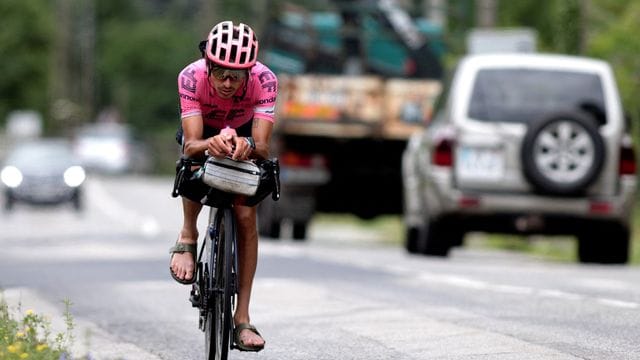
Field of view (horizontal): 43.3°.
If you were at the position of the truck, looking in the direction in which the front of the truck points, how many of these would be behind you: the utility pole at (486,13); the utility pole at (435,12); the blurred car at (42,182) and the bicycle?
1

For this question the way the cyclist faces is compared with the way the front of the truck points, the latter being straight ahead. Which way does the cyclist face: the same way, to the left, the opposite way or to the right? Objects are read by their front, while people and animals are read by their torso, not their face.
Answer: the opposite way

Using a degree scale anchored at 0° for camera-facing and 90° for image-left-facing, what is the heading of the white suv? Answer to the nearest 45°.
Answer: approximately 180°

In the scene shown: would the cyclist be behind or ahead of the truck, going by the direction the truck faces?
behind

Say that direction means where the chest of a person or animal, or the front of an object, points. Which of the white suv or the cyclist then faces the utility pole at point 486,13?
the white suv

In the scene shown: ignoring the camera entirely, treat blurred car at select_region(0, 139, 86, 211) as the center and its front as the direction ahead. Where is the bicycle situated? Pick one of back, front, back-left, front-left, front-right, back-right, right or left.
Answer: front

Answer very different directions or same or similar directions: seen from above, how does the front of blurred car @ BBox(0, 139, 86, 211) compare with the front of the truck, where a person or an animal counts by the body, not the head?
very different directions

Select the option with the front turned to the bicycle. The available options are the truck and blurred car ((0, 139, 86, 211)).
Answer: the blurred car

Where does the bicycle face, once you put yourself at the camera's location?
facing the viewer

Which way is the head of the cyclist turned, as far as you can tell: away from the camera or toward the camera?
toward the camera

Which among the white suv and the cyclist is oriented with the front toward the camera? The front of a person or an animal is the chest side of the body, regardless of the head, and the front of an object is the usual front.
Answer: the cyclist

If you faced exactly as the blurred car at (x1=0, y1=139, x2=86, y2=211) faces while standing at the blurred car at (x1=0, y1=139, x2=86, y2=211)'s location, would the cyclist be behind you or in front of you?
in front

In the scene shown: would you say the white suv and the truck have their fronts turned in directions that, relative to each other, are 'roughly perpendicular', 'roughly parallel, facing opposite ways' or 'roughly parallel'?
roughly parallel

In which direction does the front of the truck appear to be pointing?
away from the camera

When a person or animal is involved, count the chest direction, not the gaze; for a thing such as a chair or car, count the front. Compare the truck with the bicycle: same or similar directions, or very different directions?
very different directions

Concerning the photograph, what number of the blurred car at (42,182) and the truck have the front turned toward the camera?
1
